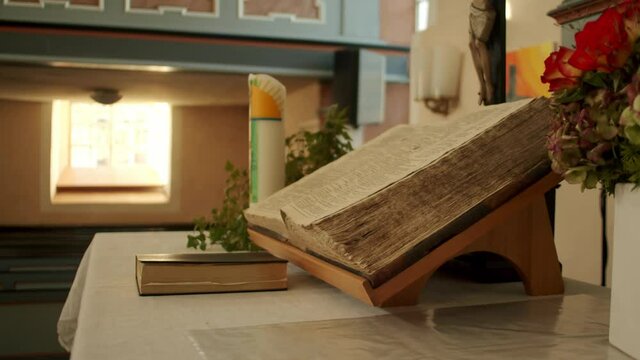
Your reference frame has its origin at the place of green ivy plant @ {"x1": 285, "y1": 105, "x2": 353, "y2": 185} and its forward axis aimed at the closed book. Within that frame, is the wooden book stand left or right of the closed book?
left

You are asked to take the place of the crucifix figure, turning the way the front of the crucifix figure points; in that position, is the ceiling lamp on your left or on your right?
on your right

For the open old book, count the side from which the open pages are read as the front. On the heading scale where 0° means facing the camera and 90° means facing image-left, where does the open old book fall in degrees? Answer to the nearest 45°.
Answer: approximately 45°

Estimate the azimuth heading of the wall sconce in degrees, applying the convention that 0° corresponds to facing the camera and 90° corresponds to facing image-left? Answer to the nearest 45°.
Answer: approximately 0°

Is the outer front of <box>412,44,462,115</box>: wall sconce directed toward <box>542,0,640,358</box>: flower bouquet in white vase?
yes

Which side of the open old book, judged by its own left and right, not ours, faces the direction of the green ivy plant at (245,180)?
right

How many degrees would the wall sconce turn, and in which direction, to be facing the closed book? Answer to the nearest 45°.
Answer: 0° — it already faces it

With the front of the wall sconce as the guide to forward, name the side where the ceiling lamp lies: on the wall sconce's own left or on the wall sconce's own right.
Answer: on the wall sconce's own right
